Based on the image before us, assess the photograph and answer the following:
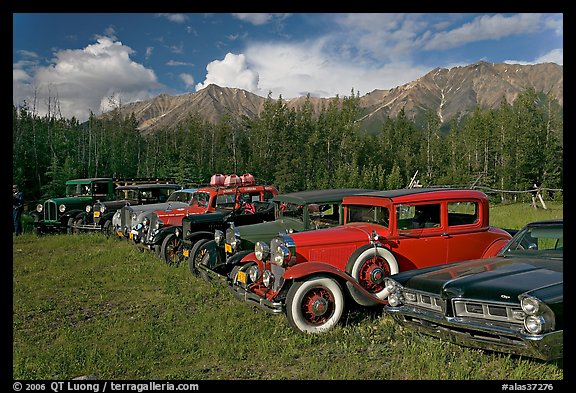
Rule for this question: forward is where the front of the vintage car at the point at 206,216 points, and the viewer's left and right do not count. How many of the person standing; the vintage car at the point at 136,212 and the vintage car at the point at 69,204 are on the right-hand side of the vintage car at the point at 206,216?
3

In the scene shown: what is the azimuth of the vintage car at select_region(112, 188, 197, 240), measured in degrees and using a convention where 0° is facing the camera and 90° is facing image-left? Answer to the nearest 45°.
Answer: approximately 45°

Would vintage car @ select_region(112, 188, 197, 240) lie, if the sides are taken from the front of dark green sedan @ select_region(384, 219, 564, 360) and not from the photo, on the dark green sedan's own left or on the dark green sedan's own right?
on the dark green sedan's own right

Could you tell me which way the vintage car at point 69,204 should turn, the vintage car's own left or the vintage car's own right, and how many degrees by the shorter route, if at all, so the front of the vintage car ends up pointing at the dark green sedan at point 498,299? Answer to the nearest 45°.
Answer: approximately 45° to the vintage car's own left

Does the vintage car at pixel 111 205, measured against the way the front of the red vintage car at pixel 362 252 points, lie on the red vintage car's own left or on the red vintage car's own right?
on the red vintage car's own right

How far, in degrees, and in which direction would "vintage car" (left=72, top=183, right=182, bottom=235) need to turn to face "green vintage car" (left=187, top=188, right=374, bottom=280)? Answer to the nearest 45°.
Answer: approximately 45° to its left

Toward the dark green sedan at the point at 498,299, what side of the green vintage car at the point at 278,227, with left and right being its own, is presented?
left

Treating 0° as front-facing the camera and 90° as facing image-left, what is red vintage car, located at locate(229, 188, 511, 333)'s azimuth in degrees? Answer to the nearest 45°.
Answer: approximately 45°

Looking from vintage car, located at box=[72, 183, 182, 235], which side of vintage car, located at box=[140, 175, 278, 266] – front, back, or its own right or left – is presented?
right

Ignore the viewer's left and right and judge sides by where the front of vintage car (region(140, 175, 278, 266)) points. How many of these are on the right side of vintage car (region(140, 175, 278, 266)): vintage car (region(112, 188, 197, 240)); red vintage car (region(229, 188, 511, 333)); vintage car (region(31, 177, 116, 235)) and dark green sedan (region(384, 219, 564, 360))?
2
